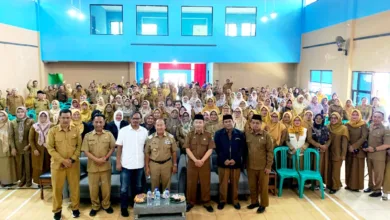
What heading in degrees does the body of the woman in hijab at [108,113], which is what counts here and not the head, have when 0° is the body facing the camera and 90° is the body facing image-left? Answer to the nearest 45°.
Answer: approximately 0°

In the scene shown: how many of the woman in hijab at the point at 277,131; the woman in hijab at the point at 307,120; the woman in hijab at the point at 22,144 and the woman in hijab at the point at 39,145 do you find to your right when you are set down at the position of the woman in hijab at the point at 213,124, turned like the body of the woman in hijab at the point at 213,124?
2

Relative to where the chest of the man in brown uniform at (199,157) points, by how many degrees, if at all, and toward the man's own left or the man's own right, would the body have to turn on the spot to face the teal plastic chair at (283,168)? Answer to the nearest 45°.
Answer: approximately 135° to the man's own left

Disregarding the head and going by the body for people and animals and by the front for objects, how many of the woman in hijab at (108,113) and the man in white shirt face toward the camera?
2

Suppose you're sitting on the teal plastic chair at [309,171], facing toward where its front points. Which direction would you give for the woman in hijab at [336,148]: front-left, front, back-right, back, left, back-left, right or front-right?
back-left

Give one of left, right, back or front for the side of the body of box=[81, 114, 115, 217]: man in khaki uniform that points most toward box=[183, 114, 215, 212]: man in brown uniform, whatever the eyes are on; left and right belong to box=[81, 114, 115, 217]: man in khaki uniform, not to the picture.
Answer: left

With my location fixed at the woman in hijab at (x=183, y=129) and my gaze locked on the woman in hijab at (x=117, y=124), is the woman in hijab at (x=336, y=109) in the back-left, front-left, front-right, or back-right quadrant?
back-right

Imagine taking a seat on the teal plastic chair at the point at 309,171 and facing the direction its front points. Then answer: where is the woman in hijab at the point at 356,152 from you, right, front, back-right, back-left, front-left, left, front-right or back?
back-left

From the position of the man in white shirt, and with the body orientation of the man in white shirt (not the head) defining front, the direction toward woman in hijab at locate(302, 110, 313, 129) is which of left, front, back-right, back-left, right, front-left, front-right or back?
left

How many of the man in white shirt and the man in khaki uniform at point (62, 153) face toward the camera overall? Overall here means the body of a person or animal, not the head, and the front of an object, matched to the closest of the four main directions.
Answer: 2
